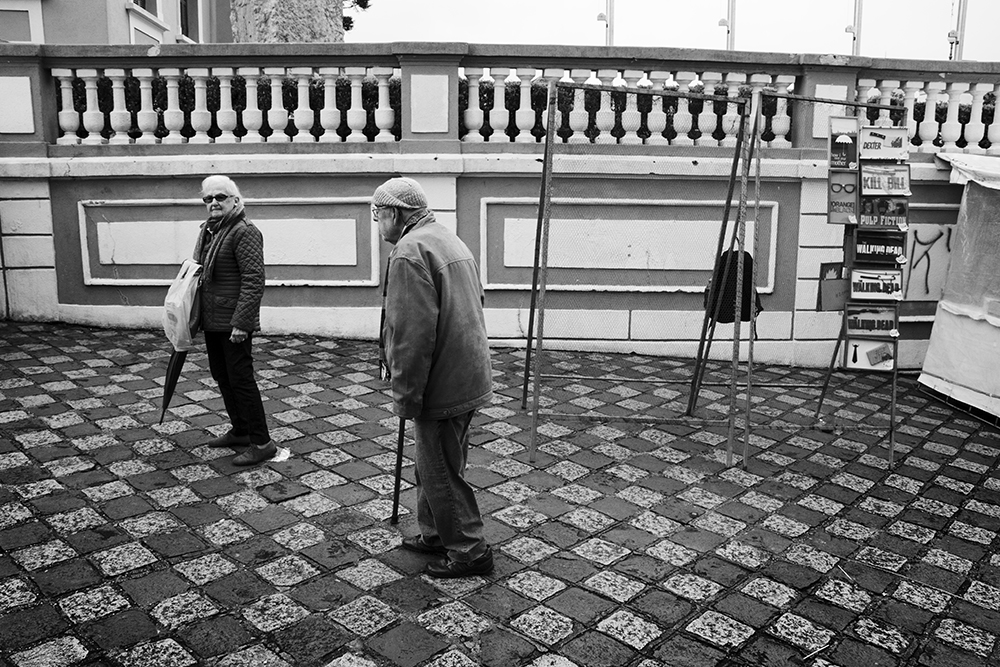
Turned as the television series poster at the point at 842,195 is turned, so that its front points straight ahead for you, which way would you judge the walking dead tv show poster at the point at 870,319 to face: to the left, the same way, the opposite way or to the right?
the same way

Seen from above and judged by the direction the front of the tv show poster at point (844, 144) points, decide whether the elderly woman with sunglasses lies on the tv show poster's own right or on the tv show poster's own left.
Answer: on the tv show poster's own right

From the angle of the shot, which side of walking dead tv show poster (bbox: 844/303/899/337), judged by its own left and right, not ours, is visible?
front

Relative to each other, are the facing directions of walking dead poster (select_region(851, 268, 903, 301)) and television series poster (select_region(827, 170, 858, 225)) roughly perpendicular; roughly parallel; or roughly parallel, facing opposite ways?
roughly parallel

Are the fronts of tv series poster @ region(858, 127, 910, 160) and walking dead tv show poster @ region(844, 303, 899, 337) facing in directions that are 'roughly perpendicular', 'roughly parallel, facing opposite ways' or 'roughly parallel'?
roughly parallel

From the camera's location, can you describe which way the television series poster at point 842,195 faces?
facing the viewer

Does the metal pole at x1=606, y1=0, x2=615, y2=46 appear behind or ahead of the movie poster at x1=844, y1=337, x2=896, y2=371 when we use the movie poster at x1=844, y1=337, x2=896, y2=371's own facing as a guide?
behind

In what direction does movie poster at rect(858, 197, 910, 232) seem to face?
toward the camera

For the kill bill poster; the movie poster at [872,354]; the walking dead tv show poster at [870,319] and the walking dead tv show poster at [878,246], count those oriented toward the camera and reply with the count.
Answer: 4

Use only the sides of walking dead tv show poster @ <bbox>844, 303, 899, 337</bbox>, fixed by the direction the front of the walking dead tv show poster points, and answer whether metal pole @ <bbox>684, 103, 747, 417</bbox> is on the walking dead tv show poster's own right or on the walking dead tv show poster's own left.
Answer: on the walking dead tv show poster's own right

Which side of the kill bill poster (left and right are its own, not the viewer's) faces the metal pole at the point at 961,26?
back

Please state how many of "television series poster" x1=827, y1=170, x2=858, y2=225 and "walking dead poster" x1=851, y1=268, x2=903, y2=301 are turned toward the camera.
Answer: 2

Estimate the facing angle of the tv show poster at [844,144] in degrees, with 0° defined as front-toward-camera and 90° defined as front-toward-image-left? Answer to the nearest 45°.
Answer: approximately 0°
